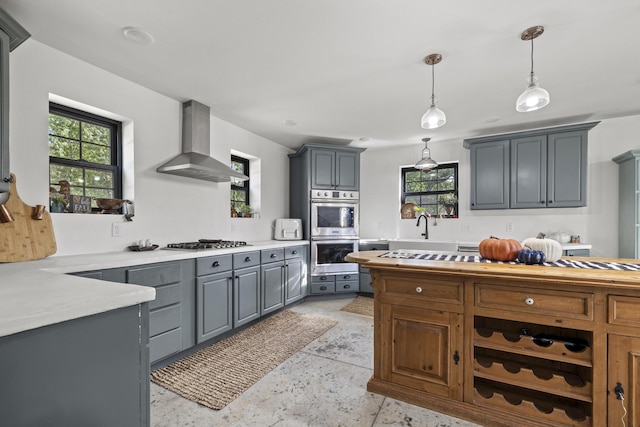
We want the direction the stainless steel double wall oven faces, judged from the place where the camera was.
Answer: facing the viewer

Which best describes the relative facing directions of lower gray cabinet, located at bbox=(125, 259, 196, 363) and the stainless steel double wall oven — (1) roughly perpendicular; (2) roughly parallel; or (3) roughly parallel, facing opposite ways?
roughly perpendicular

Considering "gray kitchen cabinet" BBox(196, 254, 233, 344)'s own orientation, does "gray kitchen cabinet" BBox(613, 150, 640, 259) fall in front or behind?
in front

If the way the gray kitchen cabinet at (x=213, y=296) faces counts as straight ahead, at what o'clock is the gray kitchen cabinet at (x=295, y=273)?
the gray kitchen cabinet at (x=295, y=273) is roughly at 9 o'clock from the gray kitchen cabinet at (x=213, y=296).

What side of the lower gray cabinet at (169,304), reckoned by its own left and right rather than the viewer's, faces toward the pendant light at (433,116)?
front

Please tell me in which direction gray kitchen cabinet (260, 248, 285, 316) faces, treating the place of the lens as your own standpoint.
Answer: facing the viewer and to the right of the viewer

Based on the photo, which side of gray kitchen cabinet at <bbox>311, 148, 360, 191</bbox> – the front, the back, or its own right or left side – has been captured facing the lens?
front

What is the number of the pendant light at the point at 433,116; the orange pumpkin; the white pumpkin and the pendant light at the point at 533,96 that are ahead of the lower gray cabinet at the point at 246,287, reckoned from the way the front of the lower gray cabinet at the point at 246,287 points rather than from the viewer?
4

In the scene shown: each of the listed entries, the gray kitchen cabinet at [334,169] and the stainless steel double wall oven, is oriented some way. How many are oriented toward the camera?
2

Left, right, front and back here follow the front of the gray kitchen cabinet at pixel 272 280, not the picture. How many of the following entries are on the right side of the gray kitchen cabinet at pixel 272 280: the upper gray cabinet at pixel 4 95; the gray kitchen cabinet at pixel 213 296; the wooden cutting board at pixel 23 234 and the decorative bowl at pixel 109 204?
4

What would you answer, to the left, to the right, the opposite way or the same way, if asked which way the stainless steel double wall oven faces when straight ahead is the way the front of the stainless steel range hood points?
to the right

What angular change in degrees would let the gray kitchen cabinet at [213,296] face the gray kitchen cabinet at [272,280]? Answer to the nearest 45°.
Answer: approximately 90° to its left

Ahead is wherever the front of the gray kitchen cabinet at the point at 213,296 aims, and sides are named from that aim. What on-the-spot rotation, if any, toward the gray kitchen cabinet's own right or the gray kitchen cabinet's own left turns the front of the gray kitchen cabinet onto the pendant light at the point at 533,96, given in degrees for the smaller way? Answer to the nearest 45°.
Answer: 0° — it already faces it
